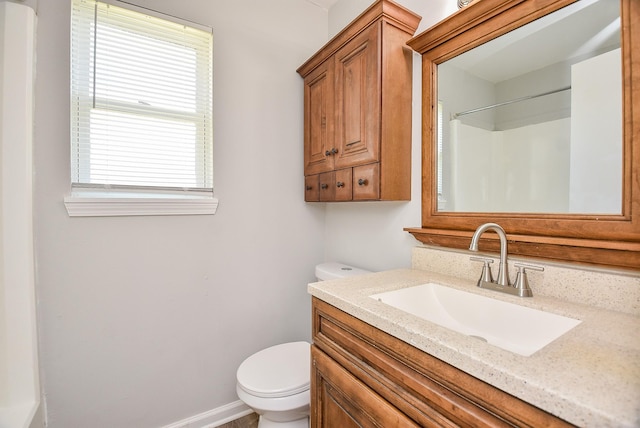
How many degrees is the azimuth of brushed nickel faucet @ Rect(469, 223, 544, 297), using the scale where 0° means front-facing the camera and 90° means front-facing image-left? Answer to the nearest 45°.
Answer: approximately 45°

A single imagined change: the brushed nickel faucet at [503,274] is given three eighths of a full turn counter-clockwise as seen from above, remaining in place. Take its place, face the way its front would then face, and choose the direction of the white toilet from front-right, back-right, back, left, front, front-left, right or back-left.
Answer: back

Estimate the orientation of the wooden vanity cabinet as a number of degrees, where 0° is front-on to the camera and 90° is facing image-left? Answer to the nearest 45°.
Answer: approximately 45°

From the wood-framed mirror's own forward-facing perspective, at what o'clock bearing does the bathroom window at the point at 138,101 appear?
The bathroom window is roughly at 1 o'clock from the wood-framed mirror.

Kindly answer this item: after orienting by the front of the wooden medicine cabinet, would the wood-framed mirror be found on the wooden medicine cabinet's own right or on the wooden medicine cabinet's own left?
on the wooden medicine cabinet's own left

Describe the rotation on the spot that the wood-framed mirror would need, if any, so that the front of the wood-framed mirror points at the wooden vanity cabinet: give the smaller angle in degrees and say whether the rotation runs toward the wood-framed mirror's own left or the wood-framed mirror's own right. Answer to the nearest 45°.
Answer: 0° — it already faces it

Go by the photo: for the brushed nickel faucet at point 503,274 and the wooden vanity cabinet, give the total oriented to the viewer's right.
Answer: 0

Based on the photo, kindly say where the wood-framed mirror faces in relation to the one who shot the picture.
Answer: facing the viewer and to the left of the viewer

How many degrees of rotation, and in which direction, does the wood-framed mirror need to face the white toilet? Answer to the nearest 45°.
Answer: approximately 45° to its right

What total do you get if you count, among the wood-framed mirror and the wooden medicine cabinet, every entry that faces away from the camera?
0
